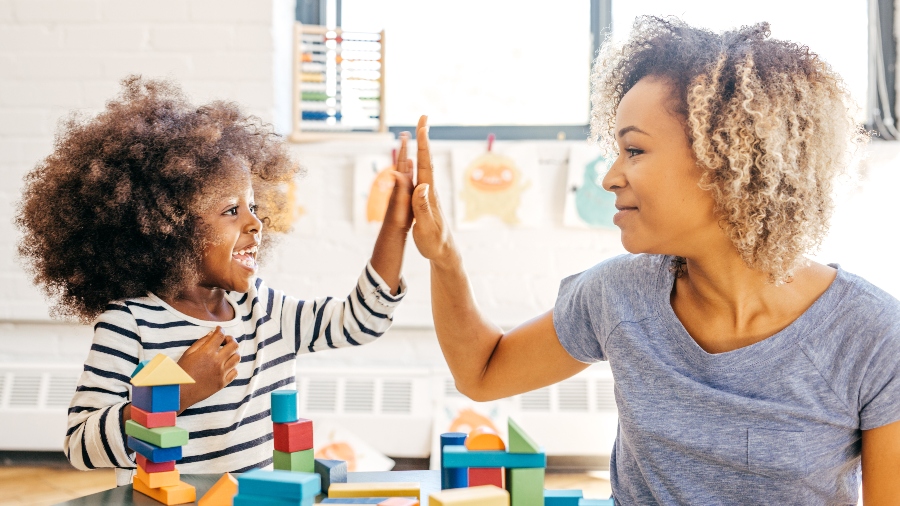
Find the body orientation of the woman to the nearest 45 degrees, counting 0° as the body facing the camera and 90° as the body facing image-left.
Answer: approximately 45°

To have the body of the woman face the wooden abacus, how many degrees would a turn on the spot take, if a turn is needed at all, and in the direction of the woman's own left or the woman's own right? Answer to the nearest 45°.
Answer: approximately 90° to the woman's own right

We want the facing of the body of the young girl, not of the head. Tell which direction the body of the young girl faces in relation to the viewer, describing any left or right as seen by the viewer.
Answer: facing the viewer and to the right of the viewer

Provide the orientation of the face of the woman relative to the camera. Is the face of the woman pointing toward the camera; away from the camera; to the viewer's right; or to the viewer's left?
to the viewer's left

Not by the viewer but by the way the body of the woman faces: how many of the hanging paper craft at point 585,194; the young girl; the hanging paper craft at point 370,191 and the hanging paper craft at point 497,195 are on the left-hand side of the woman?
0

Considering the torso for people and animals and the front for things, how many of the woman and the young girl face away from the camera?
0

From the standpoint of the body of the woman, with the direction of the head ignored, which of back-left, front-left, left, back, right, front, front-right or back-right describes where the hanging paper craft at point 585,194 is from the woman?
back-right

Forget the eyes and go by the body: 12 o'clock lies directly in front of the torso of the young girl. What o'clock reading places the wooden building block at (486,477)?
The wooden building block is roughly at 1 o'clock from the young girl.

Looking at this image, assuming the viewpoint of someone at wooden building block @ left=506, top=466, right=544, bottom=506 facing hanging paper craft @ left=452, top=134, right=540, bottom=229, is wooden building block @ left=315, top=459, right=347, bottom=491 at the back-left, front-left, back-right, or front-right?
front-left

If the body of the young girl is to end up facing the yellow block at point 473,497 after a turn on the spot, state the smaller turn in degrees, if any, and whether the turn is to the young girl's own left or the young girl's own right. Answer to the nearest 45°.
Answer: approximately 45° to the young girl's own right

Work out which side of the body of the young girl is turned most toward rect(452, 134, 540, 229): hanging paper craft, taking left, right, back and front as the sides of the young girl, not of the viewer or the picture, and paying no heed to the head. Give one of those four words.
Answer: left
